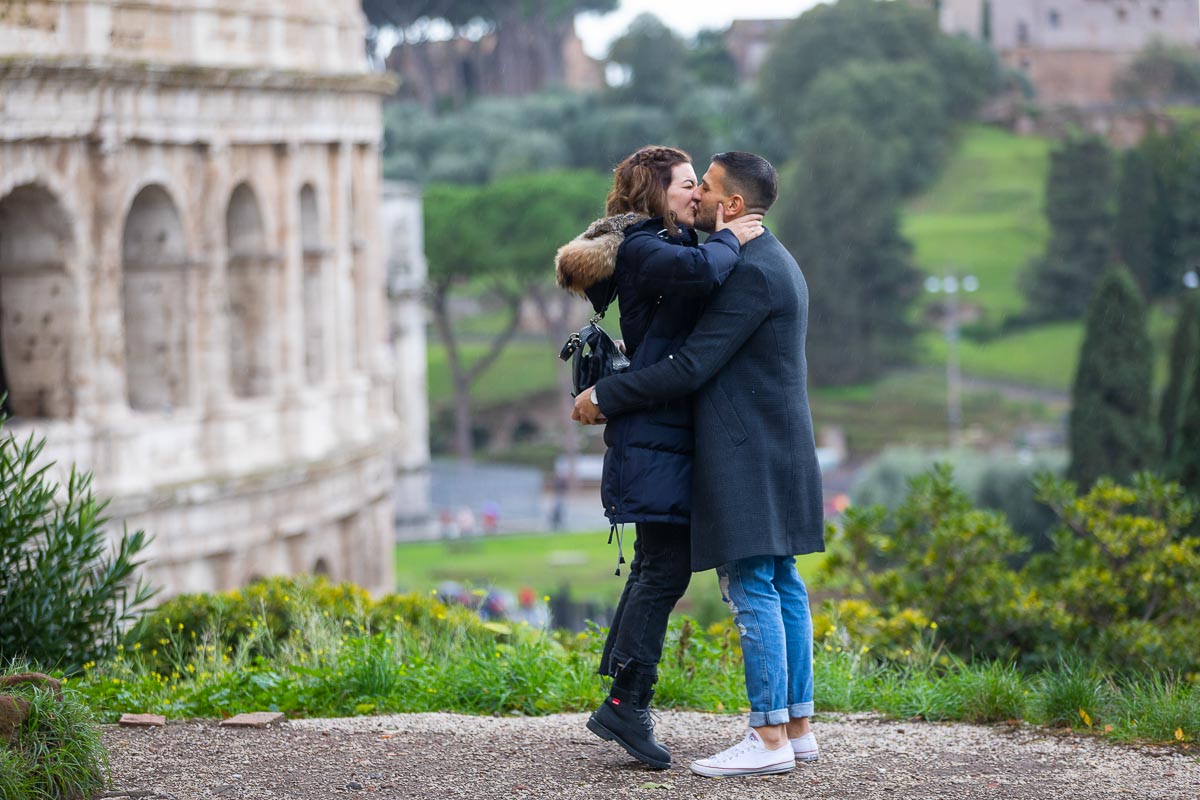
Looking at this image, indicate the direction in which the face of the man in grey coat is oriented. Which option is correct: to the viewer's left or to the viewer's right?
to the viewer's left

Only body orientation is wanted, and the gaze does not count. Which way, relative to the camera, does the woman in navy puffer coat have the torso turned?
to the viewer's right

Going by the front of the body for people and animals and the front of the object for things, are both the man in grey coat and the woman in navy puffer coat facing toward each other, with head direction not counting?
yes

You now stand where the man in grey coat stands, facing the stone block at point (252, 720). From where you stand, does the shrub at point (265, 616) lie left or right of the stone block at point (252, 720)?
right

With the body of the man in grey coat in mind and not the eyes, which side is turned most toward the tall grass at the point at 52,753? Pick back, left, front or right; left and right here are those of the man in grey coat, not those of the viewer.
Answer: front

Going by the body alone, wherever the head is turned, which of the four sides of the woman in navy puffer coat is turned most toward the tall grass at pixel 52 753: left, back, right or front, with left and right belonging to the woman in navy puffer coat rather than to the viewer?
back

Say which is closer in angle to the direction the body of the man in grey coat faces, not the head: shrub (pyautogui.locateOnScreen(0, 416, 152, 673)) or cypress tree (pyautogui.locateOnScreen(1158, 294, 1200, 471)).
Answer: the shrub

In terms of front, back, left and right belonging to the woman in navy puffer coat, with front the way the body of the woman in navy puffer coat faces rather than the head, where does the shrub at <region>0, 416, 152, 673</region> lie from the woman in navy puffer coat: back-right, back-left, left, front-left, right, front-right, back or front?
back-left

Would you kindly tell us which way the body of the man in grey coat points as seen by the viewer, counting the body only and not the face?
to the viewer's left

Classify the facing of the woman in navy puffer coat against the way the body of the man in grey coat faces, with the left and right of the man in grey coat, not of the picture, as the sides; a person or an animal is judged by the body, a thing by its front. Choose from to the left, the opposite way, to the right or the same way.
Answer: the opposite way
